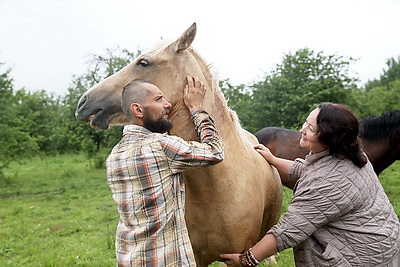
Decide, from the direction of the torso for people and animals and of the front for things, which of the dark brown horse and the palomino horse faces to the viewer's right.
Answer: the dark brown horse

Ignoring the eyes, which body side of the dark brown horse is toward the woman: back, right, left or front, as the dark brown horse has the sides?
right

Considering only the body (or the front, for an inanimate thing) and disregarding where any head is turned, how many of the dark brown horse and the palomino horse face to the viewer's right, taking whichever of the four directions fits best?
1

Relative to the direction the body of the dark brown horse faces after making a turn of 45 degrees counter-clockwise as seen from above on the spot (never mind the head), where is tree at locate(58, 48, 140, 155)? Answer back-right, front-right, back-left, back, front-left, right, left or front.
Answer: left

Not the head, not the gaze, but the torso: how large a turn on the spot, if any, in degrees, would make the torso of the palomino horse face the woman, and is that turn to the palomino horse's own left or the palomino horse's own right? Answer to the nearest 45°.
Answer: approximately 90° to the palomino horse's own left

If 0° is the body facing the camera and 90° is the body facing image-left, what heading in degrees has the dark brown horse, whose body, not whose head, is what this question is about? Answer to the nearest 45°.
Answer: approximately 270°

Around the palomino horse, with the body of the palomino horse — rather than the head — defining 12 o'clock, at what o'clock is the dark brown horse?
The dark brown horse is roughly at 6 o'clock from the palomino horse.

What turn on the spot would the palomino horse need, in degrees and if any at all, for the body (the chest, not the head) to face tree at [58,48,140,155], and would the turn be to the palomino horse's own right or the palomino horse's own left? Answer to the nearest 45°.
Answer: approximately 135° to the palomino horse's own right

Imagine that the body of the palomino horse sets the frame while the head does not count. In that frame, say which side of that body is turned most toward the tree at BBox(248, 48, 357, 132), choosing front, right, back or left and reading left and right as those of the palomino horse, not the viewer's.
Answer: back

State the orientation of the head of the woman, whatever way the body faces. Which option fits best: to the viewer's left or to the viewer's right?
to the viewer's left
